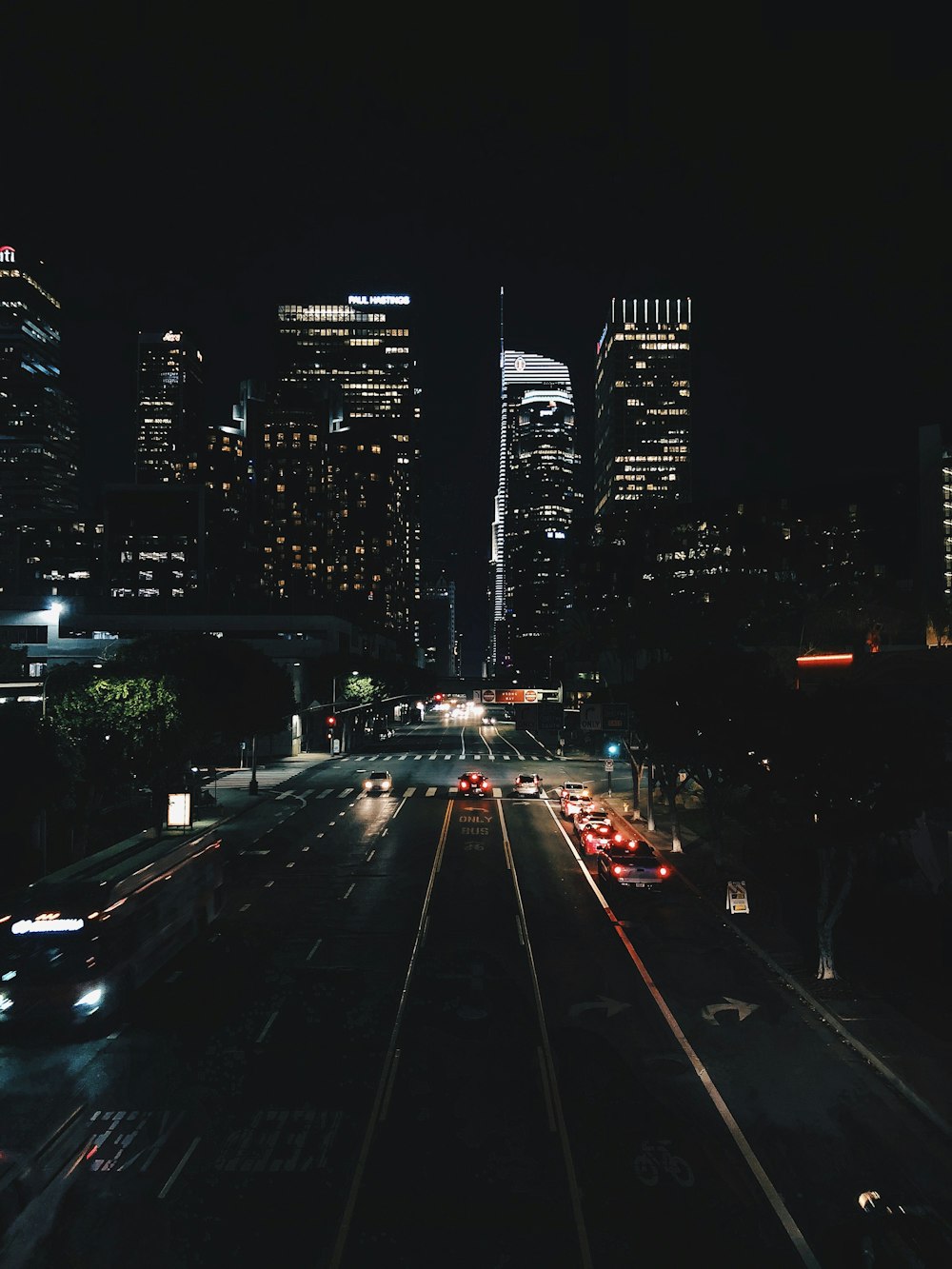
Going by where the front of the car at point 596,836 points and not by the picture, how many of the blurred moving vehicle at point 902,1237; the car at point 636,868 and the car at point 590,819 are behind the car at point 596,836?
2

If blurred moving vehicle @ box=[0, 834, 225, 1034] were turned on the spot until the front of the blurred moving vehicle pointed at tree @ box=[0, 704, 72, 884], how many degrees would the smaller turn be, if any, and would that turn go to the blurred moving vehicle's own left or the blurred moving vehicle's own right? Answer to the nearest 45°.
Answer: approximately 135° to the blurred moving vehicle's own right

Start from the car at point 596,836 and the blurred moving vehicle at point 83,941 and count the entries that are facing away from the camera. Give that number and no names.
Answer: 1

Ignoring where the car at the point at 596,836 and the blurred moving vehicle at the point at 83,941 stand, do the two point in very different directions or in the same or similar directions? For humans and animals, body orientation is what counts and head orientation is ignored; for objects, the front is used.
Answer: very different directions

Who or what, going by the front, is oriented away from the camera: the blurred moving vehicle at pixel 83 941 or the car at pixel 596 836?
the car

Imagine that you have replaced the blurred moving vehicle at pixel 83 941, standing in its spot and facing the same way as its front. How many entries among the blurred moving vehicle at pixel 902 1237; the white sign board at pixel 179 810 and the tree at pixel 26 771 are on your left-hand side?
1

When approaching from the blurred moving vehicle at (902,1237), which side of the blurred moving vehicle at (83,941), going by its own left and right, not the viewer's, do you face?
left

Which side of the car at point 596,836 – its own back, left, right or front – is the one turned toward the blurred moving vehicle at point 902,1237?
back

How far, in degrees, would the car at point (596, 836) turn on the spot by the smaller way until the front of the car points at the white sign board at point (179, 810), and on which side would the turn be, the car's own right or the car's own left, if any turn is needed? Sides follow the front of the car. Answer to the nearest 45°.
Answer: approximately 90° to the car's own left

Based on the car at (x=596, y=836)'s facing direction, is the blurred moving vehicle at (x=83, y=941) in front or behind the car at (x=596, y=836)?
behind

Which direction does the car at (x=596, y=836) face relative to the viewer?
away from the camera

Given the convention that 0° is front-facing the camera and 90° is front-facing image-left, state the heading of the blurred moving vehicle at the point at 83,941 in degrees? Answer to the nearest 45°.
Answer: approximately 45°

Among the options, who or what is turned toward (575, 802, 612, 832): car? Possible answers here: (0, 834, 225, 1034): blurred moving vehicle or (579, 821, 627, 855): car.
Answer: (579, 821, 627, 855): car
